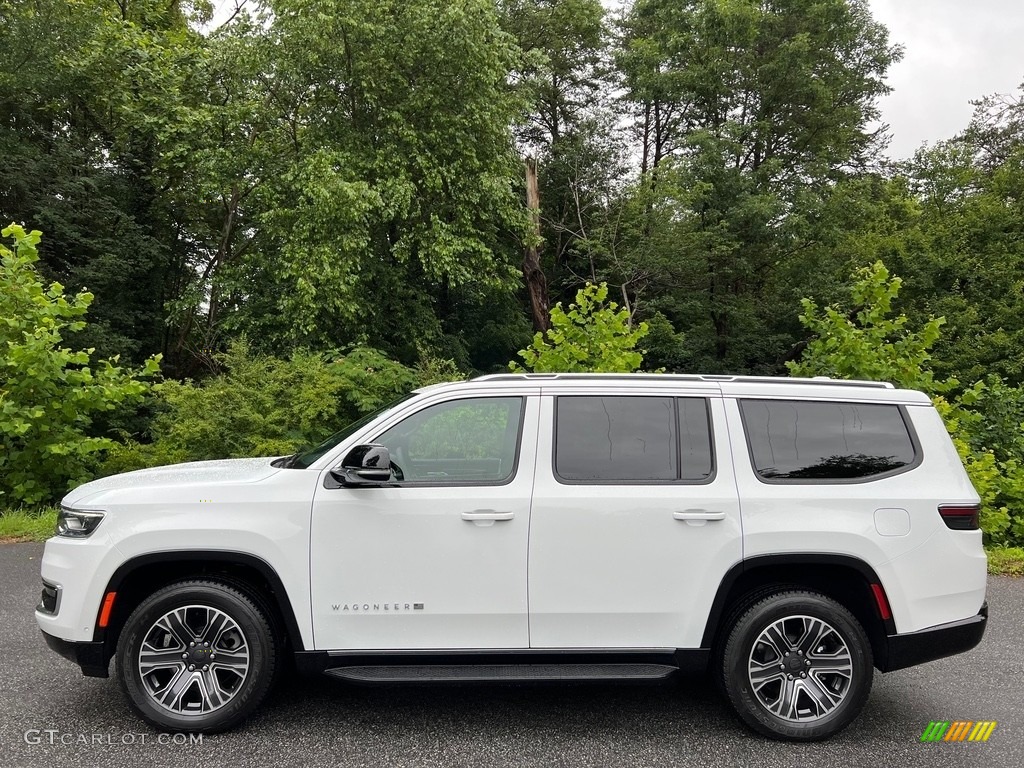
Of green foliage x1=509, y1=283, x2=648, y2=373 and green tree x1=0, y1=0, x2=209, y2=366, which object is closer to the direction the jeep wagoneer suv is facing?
the green tree

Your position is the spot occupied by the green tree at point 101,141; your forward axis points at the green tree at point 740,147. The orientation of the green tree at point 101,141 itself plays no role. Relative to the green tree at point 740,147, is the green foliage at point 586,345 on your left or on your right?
right

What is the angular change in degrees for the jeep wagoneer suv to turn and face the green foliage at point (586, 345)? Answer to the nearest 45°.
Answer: approximately 90° to its right

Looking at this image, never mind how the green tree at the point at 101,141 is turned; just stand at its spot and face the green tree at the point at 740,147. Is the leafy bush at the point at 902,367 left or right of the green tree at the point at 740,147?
right

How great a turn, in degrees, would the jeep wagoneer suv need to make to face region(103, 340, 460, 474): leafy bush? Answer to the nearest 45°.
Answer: approximately 45° to its right

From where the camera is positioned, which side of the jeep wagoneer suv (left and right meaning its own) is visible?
left

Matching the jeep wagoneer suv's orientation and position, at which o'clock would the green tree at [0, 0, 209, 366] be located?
The green tree is roughly at 2 o'clock from the jeep wagoneer suv.

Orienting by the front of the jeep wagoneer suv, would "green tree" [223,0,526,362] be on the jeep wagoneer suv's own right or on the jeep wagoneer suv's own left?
on the jeep wagoneer suv's own right

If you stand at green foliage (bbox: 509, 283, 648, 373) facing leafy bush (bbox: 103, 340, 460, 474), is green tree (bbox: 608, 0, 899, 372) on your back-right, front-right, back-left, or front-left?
back-right

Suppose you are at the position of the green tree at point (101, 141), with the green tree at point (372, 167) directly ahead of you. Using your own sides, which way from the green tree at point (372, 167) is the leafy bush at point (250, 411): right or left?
right

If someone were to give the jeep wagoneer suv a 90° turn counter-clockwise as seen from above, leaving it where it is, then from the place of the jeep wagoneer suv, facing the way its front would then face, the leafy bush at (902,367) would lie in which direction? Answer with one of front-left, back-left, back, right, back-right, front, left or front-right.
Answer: back-left
